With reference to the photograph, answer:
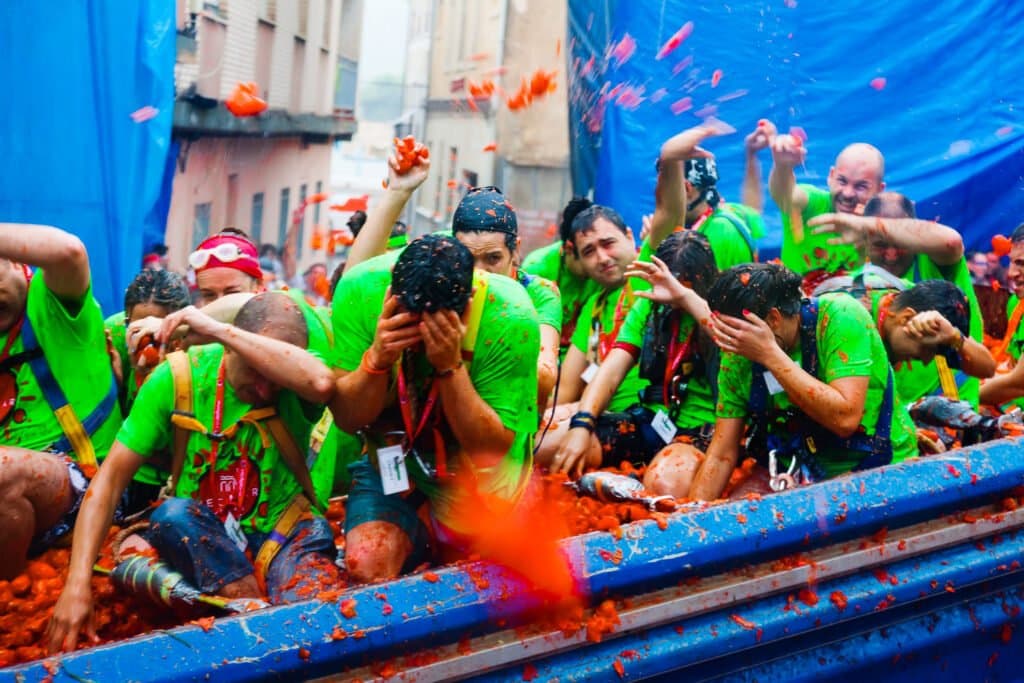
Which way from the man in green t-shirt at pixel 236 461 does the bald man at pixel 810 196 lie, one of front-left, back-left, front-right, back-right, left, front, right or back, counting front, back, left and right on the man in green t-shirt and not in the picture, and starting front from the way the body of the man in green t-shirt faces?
back-left

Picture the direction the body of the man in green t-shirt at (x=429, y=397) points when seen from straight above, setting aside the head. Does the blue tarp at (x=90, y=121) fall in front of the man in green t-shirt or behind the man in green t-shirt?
behind

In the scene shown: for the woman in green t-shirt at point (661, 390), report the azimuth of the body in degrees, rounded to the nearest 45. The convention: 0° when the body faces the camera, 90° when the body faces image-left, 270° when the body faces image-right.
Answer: approximately 45°

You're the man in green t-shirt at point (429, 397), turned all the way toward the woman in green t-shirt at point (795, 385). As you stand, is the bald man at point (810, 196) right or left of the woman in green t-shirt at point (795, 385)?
left

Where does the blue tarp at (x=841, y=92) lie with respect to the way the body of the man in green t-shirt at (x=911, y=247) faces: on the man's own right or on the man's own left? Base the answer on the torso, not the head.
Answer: on the man's own right

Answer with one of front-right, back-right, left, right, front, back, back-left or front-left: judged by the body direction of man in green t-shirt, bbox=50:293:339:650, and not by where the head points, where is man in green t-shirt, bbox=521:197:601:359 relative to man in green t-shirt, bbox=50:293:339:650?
back-left
